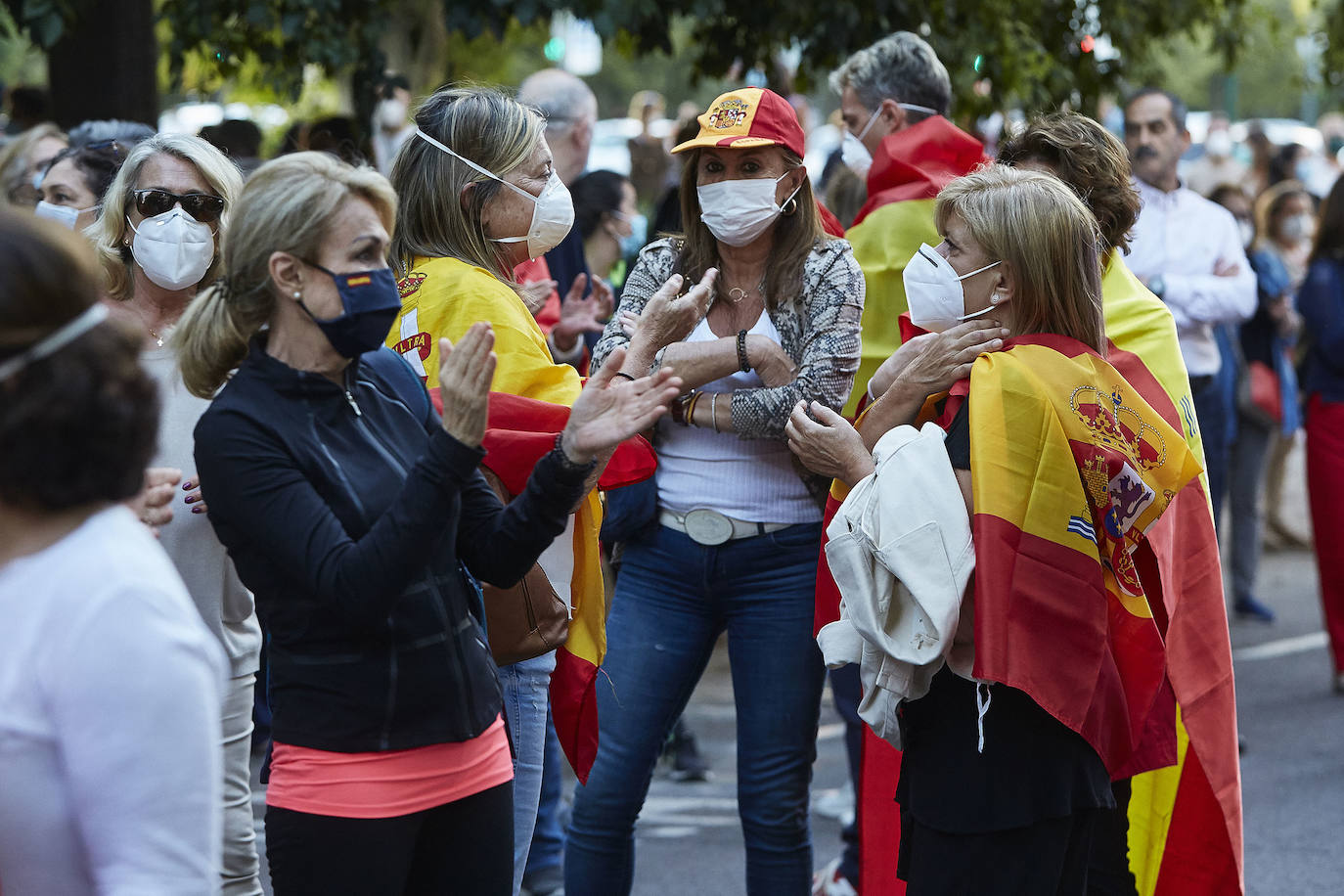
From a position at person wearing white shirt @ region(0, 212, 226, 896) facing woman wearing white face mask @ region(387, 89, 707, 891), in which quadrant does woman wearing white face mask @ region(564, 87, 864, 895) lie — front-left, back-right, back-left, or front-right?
front-right

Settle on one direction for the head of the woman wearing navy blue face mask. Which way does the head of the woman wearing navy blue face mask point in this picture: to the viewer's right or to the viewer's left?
to the viewer's right

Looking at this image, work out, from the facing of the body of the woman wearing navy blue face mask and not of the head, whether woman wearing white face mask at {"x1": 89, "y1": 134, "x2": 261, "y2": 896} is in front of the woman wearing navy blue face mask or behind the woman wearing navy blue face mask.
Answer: behind

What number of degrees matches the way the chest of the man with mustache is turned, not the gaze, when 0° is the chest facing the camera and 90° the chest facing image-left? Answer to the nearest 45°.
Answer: approximately 45°

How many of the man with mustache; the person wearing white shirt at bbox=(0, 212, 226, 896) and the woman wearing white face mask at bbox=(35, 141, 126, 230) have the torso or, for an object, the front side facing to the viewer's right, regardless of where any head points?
0

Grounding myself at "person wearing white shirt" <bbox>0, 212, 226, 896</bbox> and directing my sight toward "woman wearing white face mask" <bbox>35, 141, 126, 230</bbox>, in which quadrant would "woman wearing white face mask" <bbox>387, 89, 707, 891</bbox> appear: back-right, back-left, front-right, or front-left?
front-right

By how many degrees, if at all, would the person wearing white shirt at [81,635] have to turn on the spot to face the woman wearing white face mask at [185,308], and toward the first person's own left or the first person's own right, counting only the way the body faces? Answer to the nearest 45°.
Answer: approximately 45° to the first person's own right

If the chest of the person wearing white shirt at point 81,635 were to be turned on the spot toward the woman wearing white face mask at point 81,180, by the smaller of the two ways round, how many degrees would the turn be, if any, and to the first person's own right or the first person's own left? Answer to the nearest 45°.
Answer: approximately 45° to the first person's own right

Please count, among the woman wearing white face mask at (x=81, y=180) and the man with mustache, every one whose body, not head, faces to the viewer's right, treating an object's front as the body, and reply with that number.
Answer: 0

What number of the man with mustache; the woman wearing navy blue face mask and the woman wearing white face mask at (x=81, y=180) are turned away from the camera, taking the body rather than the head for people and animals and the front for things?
0

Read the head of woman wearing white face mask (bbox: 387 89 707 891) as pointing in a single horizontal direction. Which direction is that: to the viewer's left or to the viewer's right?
to the viewer's right
